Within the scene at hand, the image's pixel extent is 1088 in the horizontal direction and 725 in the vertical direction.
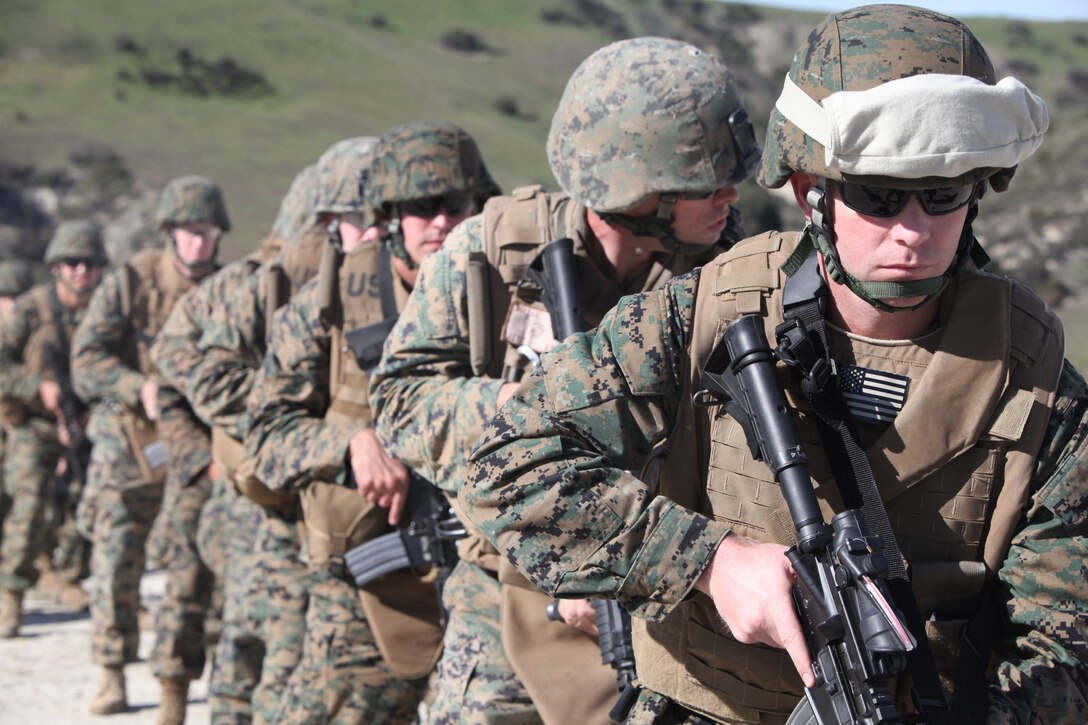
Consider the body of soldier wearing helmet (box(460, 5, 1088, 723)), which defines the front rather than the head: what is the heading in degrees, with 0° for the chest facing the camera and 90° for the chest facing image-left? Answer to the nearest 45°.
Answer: approximately 0°

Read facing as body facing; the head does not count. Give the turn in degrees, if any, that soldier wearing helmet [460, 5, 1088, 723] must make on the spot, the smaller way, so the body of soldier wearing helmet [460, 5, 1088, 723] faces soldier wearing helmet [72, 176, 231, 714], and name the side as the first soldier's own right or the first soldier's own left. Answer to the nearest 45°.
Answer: approximately 135° to the first soldier's own right
